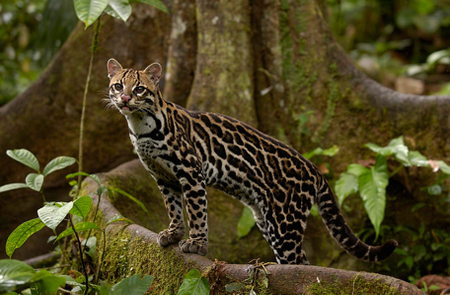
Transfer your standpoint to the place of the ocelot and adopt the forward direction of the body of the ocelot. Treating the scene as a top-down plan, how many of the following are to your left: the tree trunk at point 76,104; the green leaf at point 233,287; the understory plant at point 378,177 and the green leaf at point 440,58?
1

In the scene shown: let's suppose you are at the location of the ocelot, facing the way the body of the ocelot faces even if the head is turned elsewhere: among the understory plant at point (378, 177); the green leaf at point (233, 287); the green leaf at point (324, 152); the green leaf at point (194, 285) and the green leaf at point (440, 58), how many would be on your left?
2

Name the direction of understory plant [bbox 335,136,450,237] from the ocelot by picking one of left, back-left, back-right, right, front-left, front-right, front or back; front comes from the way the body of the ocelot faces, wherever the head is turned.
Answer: back-right

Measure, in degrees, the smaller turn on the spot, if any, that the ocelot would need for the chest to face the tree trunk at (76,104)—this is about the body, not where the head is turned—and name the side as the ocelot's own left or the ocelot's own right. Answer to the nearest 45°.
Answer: approximately 45° to the ocelot's own right

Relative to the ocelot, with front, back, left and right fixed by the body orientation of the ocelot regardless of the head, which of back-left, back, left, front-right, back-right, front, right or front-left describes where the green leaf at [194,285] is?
left

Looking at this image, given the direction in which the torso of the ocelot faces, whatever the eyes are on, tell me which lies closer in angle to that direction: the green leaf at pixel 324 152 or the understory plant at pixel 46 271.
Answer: the understory plant

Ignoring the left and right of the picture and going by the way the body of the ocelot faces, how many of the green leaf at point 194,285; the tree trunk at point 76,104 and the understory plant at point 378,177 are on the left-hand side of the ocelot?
1

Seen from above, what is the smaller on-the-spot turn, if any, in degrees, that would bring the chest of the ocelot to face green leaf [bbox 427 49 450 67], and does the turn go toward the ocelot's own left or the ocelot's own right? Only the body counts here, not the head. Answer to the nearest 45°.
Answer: approximately 135° to the ocelot's own right

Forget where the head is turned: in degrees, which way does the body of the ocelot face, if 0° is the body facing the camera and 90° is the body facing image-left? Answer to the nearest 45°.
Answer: approximately 90°
